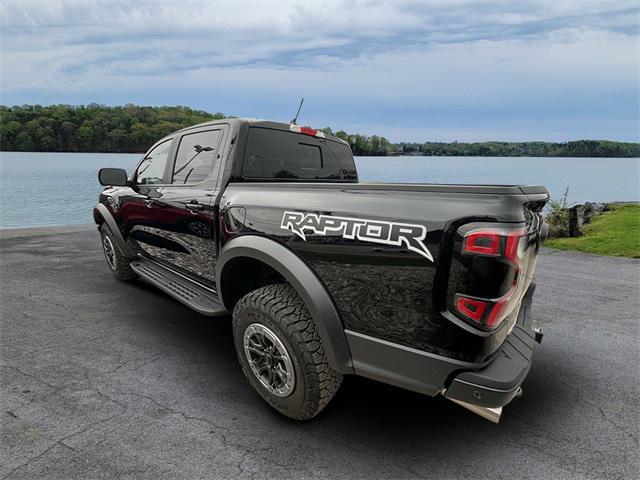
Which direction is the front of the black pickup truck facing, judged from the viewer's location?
facing away from the viewer and to the left of the viewer
